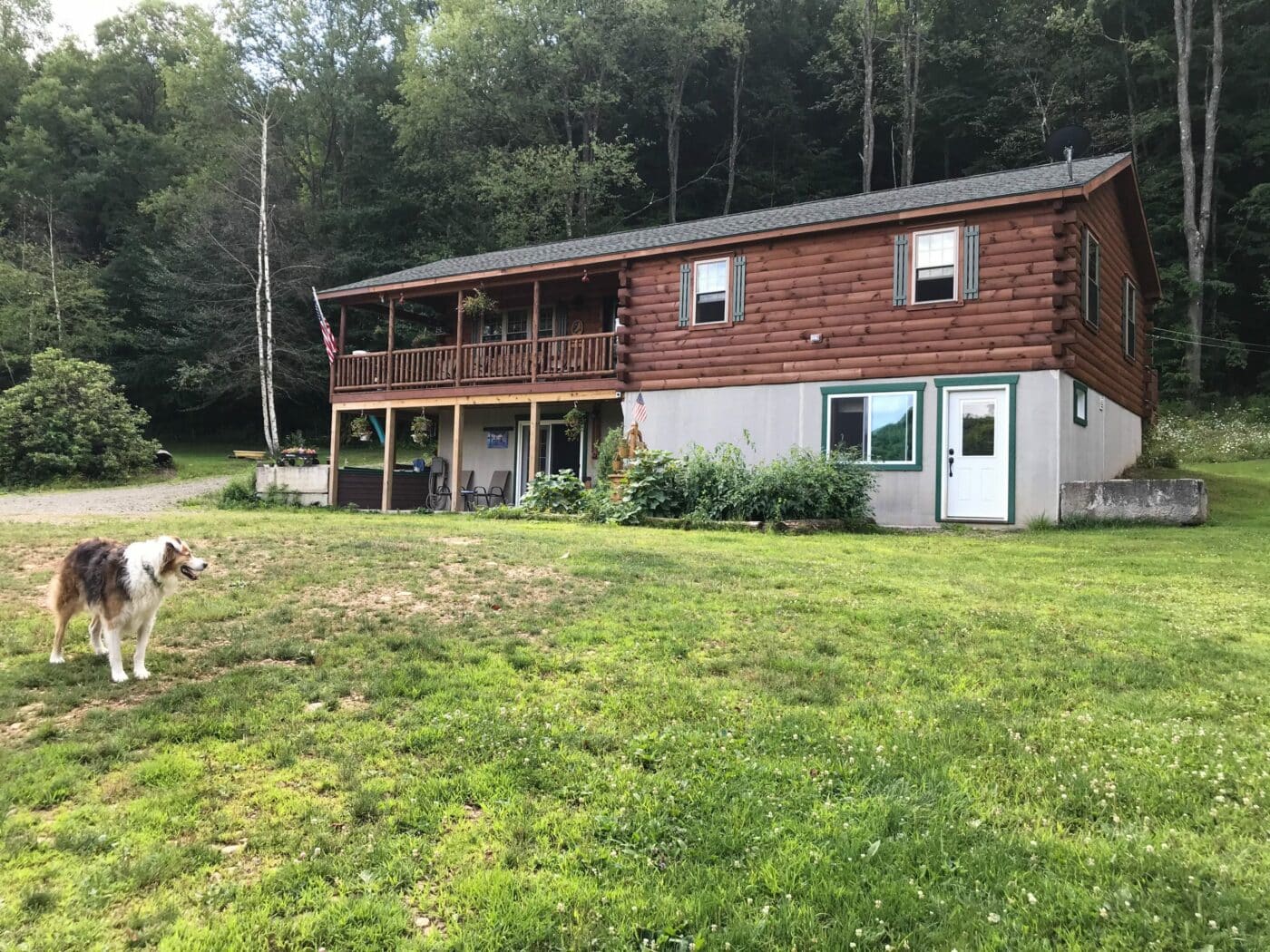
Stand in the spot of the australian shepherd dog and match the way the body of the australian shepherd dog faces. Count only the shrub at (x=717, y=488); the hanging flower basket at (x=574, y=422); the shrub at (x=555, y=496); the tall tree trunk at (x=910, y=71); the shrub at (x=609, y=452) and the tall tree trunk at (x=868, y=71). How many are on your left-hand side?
6

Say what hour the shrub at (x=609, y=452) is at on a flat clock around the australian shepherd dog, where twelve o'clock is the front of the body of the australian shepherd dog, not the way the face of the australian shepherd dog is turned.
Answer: The shrub is roughly at 9 o'clock from the australian shepherd dog.

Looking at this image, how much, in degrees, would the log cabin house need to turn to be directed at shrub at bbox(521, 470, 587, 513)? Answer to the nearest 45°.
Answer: approximately 45° to its right

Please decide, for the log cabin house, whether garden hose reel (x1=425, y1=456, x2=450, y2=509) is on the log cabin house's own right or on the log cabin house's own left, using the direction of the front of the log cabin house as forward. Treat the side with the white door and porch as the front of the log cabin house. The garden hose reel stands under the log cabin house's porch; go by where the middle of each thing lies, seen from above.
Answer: on the log cabin house's own right

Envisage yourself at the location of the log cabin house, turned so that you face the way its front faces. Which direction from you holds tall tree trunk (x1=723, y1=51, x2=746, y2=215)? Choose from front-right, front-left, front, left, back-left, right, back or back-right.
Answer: back-right

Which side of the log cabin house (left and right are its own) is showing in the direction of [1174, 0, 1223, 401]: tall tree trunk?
back

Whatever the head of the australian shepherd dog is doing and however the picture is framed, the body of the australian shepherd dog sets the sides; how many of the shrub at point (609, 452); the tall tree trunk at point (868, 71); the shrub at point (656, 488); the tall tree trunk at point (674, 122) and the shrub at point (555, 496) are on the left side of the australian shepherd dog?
5

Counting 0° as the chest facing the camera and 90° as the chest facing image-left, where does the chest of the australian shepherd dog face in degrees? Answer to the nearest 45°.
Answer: approximately 315°

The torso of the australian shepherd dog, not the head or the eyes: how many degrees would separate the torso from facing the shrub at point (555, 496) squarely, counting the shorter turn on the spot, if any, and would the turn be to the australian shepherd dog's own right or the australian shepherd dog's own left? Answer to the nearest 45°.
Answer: approximately 90° to the australian shepherd dog's own left

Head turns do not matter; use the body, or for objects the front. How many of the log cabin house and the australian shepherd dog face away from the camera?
0

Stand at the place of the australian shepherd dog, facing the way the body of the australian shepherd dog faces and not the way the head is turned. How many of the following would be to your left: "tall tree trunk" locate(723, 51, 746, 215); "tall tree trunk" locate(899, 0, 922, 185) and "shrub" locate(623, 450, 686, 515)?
3

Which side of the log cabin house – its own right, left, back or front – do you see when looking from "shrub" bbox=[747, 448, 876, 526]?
front

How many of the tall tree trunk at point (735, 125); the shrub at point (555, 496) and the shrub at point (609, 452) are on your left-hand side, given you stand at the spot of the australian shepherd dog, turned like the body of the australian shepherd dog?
3
